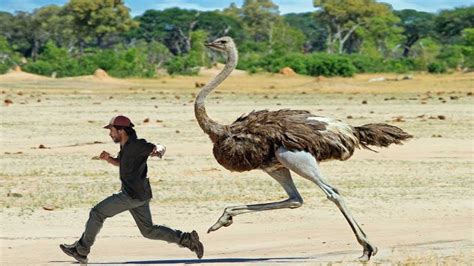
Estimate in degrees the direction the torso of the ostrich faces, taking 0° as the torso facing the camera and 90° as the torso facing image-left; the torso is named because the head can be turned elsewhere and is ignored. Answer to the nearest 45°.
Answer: approximately 90°
